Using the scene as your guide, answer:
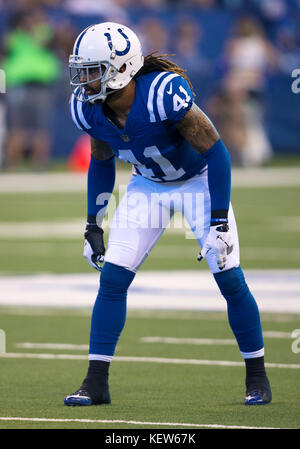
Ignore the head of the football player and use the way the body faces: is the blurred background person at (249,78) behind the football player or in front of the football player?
behind

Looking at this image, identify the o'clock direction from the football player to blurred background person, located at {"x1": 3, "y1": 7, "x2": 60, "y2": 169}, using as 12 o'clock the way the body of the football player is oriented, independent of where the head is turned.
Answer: The blurred background person is roughly at 4 o'clock from the football player.

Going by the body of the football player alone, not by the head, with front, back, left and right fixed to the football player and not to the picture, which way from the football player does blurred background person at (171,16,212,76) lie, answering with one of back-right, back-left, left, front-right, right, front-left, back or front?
back-right

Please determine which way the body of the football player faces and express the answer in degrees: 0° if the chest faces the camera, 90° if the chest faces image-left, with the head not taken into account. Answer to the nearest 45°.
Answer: approximately 45°

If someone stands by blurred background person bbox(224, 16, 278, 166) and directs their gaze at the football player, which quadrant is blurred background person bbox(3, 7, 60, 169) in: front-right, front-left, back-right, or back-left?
front-right
